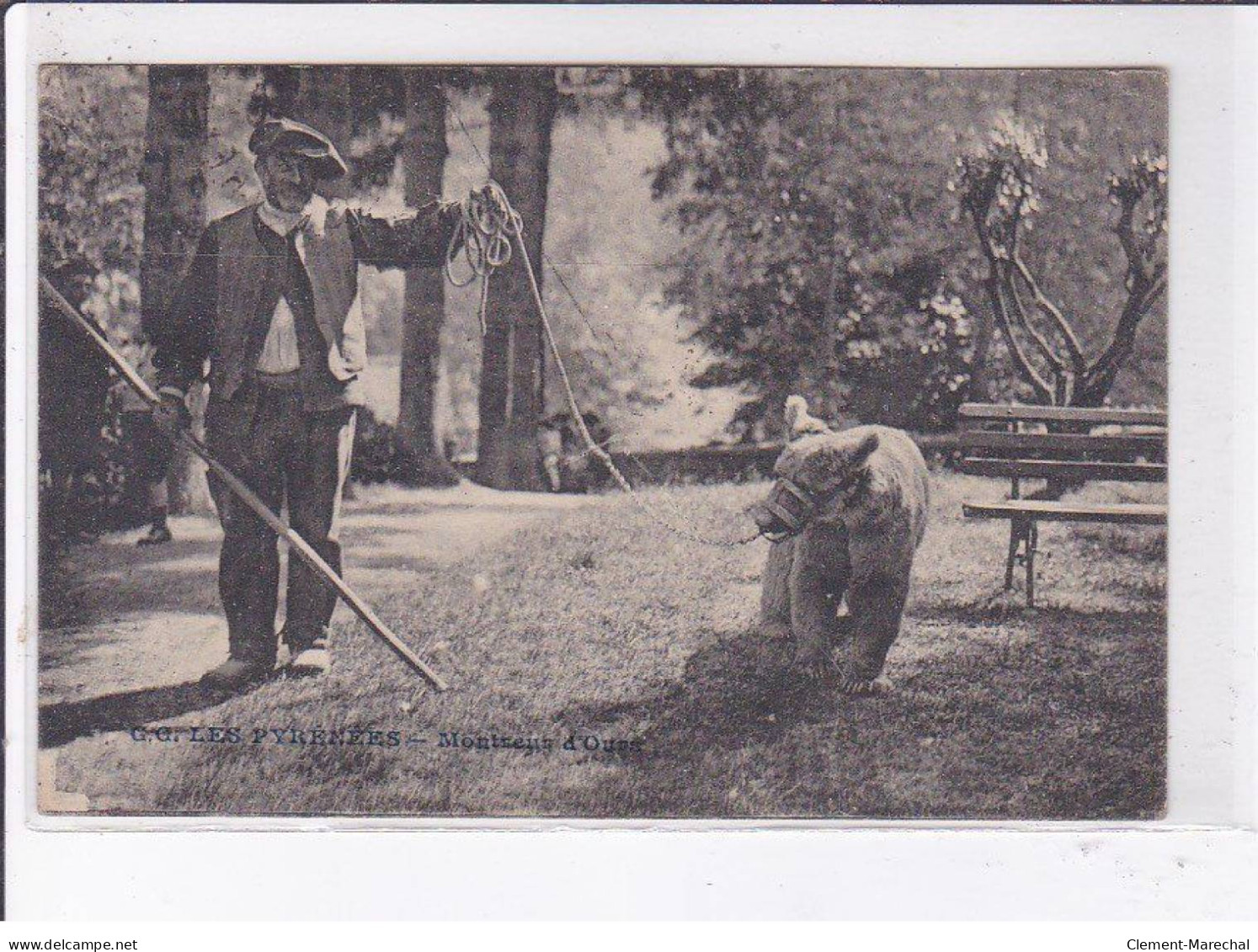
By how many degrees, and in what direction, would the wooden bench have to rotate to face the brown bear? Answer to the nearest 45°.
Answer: approximately 45° to its right

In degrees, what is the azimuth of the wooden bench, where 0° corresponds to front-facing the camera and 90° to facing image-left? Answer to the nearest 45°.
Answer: approximately 0°
